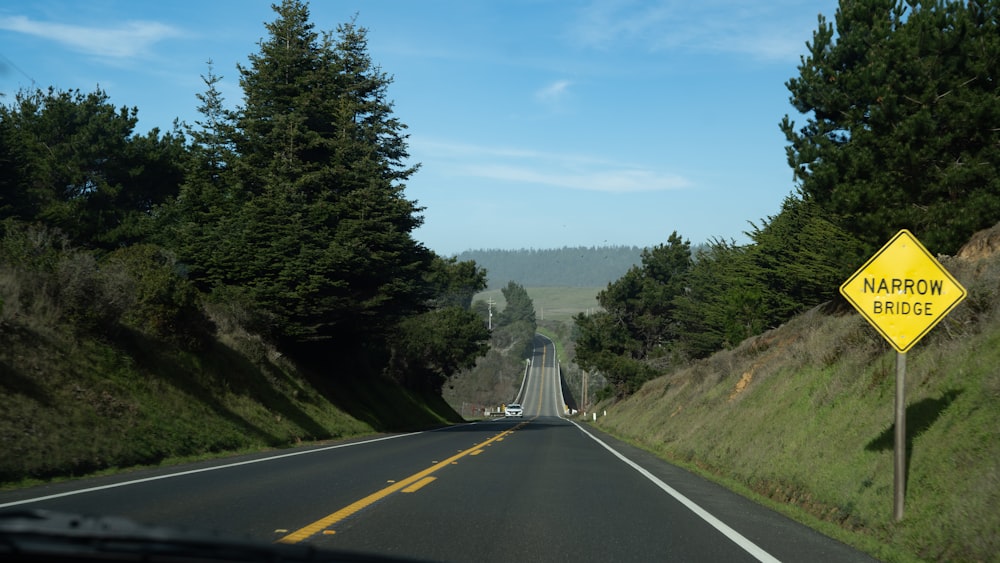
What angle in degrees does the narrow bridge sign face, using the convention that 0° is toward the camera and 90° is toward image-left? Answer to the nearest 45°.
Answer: approximately 0°

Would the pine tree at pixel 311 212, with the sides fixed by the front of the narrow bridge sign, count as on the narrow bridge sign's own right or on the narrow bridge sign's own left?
on the narrow bridge sign's own right

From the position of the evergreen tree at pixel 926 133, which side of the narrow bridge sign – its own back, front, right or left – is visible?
back

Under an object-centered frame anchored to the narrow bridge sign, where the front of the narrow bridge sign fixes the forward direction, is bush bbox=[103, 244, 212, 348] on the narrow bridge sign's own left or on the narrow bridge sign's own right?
on the narrow bridge sign's own right
